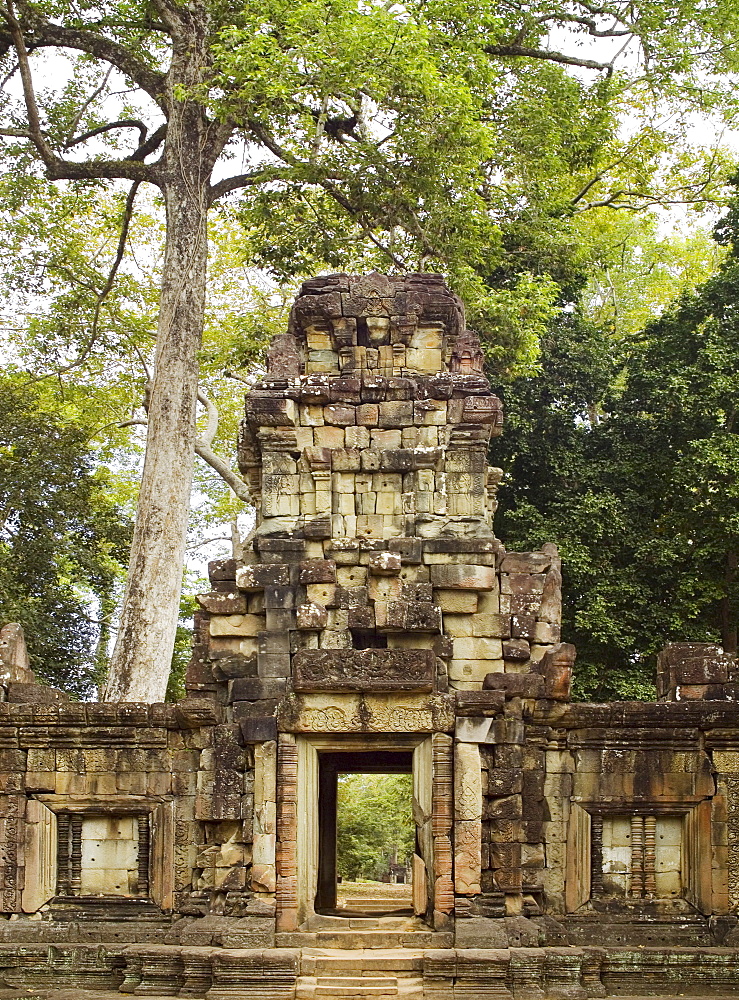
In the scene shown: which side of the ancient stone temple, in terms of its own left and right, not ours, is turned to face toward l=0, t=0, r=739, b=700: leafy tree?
back

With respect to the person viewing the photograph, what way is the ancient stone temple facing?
facing the viewer
